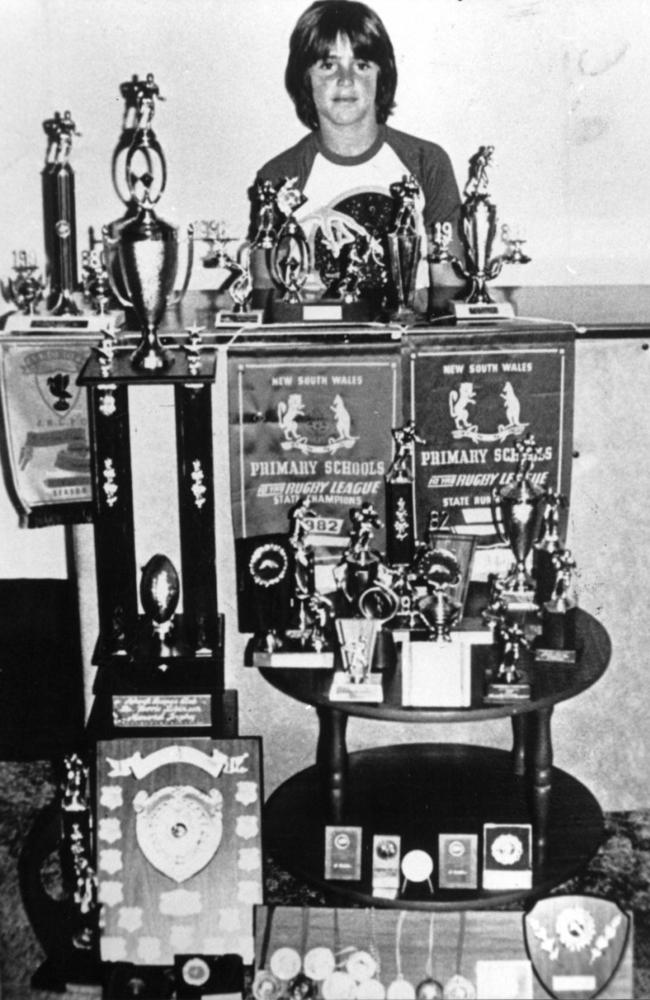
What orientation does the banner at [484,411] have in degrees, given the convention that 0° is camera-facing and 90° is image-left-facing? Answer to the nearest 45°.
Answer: approximately 0°

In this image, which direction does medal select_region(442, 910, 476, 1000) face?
toward the camera

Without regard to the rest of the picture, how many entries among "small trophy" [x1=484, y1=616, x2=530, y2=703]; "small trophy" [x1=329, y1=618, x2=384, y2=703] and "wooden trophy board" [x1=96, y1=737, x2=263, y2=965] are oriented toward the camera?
3

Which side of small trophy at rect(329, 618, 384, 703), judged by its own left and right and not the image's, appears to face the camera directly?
front

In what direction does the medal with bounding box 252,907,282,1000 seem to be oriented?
toward the camera

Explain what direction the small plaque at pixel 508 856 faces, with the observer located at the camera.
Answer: facing the viewer
